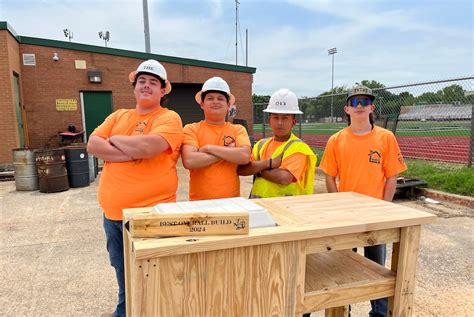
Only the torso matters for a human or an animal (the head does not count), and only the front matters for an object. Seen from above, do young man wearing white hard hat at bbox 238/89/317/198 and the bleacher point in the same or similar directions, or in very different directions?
same or similar directions

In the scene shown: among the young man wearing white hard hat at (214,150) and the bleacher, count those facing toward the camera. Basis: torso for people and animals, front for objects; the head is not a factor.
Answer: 2

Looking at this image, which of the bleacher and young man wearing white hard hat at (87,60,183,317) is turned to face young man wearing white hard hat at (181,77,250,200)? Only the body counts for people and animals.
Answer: the bleacher

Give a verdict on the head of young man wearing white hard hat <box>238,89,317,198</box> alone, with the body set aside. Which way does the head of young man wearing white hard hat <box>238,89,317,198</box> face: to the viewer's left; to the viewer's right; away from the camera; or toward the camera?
toward the camera

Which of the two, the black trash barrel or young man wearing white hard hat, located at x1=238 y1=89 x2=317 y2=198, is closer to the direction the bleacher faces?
the young man wearing white hard hat

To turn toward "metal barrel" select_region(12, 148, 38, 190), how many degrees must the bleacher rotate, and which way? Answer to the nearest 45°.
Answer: approximately 45° to its right

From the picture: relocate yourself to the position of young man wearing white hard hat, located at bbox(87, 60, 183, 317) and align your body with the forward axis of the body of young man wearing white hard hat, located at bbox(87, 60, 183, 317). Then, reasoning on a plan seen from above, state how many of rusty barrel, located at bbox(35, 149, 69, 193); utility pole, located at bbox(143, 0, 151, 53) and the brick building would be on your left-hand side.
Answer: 0

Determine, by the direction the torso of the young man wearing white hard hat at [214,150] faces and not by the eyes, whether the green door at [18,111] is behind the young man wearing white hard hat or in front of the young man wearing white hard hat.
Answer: behind

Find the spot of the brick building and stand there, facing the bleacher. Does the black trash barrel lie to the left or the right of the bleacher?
right

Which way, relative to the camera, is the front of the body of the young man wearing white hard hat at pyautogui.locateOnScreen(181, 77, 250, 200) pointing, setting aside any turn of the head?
toward the camera

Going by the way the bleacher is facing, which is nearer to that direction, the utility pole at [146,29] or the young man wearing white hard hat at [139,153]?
the young man wearing white hard hat

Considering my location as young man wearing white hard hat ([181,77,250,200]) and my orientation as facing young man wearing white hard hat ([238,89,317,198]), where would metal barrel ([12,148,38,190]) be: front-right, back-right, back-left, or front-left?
back-left

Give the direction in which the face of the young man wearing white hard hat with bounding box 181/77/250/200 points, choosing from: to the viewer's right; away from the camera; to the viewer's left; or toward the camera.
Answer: toward the camera

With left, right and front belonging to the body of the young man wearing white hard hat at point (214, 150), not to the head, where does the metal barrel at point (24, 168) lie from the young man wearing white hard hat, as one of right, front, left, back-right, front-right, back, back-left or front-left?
back-right

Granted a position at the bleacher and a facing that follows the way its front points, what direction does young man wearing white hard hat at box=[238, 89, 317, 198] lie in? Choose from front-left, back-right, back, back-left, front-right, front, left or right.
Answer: front

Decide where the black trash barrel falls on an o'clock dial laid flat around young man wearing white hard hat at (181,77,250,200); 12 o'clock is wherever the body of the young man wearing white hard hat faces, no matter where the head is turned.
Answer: The black trash barrel is roughly at 5 o'clock from the young man wearing white hard hat.

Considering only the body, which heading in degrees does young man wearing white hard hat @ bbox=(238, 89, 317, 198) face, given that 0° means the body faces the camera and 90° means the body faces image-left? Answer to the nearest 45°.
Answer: approximately 45°

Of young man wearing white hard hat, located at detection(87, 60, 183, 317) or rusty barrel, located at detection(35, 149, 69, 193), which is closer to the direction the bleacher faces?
the young man wearing white hard hat

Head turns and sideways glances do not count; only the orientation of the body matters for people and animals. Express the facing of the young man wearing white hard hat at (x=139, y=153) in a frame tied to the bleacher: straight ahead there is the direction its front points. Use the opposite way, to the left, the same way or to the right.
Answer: the same way
